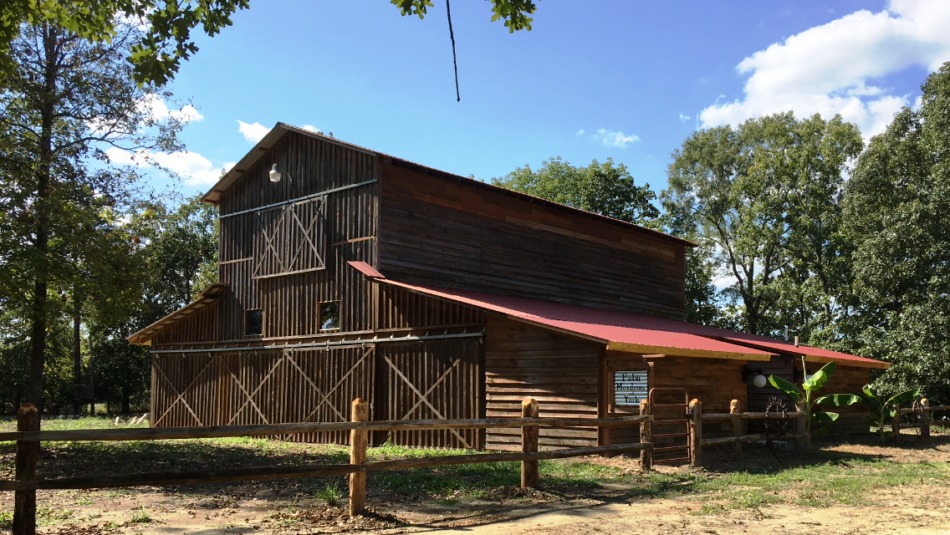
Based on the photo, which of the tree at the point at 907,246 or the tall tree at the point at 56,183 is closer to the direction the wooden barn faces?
the tall tree

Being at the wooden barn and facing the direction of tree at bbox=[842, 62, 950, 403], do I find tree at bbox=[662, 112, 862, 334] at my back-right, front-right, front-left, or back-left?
front-left

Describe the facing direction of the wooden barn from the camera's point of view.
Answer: facing the viewer and to the left of the viewer

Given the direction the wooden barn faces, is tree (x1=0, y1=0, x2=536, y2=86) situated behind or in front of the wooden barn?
in front

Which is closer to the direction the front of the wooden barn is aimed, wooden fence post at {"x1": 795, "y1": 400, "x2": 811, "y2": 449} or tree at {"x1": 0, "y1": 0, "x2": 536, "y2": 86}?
the tree

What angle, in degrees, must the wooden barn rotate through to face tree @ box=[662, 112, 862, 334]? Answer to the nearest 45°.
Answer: approximately 180°
